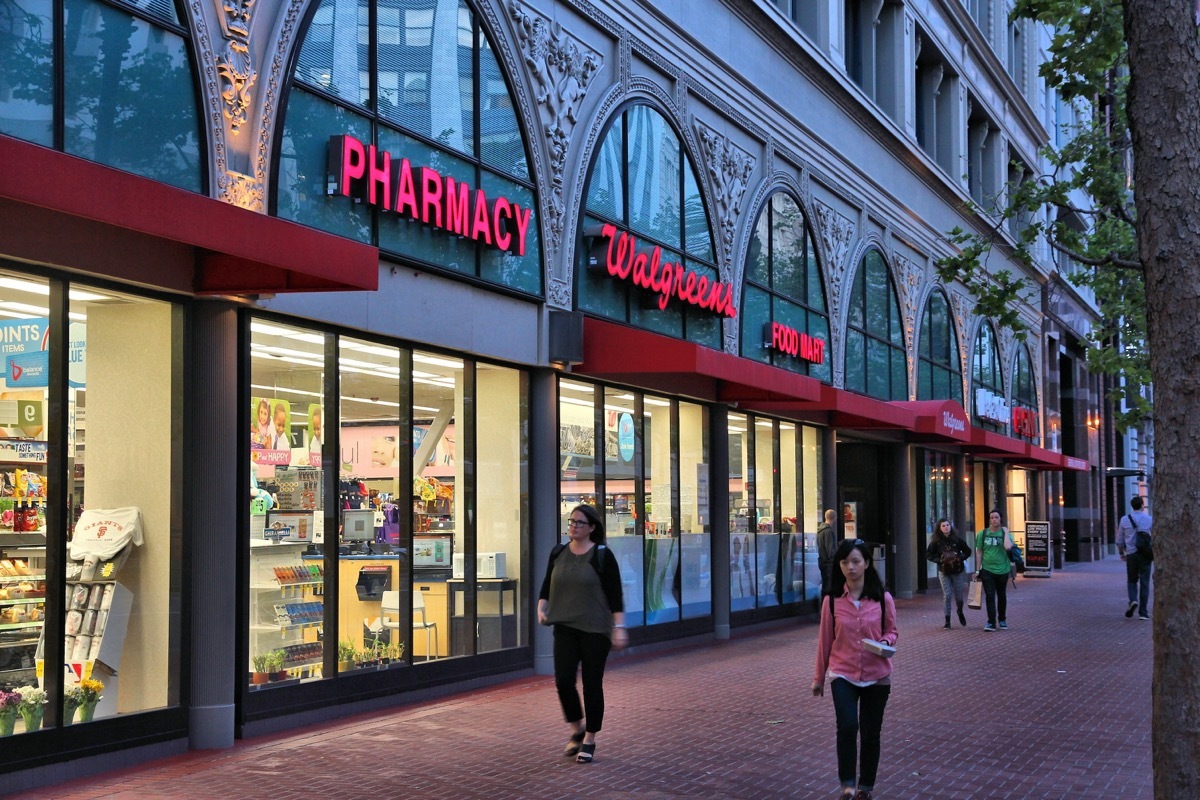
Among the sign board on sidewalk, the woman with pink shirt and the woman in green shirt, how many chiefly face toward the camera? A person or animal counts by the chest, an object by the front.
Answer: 3

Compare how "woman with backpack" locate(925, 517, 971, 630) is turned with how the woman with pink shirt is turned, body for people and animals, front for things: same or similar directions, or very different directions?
same or similar directions

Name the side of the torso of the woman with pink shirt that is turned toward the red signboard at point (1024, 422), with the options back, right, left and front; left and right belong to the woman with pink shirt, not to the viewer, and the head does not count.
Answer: back

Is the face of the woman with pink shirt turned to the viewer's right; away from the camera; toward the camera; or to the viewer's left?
toward the camera

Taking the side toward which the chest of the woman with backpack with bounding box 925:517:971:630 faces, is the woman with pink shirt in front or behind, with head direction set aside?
in front

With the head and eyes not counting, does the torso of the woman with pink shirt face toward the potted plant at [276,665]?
no

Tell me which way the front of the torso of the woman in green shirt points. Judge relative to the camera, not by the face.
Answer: toward the camera

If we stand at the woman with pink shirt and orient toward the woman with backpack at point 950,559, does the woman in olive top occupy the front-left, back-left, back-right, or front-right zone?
front-left

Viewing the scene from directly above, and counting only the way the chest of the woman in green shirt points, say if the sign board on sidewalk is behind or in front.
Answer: behind

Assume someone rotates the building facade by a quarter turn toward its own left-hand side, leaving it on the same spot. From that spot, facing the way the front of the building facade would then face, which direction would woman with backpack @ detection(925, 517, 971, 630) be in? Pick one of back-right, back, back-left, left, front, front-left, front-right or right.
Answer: front

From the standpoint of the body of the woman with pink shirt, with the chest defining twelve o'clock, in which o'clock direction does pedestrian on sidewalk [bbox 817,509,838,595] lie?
The pedestrian on sidewalk is roughly at 6 o'clock from the woman with pink shirt.

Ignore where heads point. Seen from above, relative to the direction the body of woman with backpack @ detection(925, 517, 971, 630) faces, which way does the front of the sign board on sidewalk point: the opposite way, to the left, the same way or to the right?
the same way

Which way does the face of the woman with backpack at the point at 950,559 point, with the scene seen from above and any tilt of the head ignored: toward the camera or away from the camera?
toward the camera

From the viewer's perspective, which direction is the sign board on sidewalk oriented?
toward the camera

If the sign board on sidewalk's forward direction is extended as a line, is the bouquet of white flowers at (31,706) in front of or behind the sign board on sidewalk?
in front

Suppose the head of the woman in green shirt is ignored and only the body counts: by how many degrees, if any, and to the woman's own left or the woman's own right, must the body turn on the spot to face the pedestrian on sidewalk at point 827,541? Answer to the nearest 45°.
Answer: approximately 90° to the woman's own right

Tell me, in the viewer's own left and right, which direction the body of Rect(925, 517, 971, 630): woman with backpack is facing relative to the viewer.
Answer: facing the viewer
